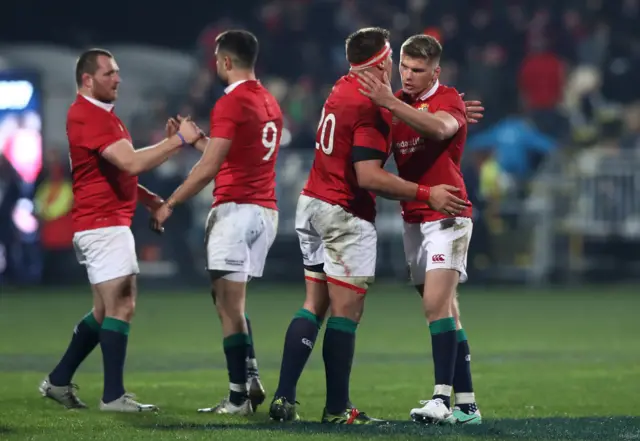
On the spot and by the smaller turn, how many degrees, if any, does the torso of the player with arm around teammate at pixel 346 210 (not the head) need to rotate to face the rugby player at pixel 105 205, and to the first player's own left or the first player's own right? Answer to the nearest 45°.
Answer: approximately 90° to the first player's own left

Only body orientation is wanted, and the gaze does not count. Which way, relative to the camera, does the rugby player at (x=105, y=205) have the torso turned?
to the viewer's right

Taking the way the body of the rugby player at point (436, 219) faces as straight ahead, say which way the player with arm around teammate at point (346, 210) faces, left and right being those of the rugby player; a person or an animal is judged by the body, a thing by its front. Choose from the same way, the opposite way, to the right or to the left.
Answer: the opposite way

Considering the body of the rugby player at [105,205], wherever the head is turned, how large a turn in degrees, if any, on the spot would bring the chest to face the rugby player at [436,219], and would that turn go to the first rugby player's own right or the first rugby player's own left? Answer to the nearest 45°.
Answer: approximately 45° to the first rugby player's own right

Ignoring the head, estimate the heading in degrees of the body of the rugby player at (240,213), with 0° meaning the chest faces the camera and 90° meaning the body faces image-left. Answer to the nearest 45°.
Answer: approximately 135°

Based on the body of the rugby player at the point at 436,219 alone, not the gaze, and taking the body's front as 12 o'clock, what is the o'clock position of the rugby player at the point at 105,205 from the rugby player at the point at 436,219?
the rugby player at the point at 105,205 is roughly at 2 o'clock from the rugby player at the point at 436,219.

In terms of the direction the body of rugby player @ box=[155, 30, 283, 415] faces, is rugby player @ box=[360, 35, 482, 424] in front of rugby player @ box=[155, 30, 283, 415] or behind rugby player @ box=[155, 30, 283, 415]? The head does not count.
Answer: behind

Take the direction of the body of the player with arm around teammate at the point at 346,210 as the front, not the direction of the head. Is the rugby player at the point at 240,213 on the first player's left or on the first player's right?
on the first player's left

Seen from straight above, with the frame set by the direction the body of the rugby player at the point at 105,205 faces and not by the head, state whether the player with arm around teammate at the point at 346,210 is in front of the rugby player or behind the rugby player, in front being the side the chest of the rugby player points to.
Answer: in front

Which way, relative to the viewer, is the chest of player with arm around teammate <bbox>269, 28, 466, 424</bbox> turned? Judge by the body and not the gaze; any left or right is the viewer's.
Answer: facing away from the viewer and to the right of the viewer

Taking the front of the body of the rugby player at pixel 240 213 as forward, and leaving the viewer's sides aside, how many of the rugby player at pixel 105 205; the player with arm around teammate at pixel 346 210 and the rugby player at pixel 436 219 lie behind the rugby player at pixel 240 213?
2

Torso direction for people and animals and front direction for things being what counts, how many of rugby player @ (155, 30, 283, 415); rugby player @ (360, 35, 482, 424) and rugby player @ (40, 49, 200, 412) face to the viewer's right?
1

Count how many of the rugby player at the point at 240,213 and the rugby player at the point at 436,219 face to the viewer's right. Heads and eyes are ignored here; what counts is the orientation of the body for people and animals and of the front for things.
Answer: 0
